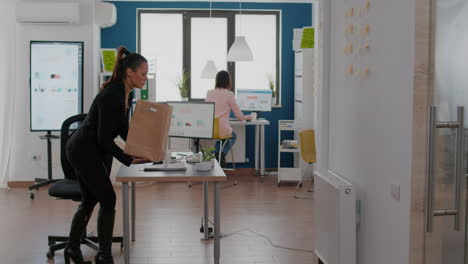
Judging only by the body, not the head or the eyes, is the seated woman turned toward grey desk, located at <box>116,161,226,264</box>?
no

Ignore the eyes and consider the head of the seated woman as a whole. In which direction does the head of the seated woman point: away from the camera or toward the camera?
away from the camera

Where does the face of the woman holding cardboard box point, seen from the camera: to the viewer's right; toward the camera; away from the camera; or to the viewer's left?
to the viewer's right

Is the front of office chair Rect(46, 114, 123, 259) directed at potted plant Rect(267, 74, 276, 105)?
no

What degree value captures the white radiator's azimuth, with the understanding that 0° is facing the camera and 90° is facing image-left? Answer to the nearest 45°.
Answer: approximately 45°

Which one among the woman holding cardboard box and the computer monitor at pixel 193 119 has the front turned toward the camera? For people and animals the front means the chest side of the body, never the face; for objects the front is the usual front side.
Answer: the computer monitor

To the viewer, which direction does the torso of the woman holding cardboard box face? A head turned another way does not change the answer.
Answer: to the viewer's right

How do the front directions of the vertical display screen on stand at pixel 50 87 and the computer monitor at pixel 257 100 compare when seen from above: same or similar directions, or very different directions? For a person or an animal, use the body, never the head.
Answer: same or similar directions

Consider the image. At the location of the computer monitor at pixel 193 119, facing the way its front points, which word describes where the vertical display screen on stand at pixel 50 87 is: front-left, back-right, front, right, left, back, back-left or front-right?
back-right

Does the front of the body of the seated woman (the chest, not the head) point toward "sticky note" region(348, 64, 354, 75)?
no

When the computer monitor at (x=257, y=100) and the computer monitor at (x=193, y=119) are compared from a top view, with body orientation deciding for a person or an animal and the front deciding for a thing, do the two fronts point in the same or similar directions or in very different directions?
same or similar directions

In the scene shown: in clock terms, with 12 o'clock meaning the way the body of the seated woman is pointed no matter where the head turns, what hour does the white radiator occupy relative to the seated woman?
The white radiator is roughly at 4 o'clock from the seated woman.

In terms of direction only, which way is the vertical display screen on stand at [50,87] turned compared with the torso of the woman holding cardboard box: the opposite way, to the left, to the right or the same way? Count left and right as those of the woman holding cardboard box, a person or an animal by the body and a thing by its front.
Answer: to the right
